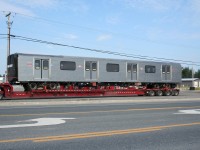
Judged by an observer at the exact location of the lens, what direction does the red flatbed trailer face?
facing to the left of the viewer
